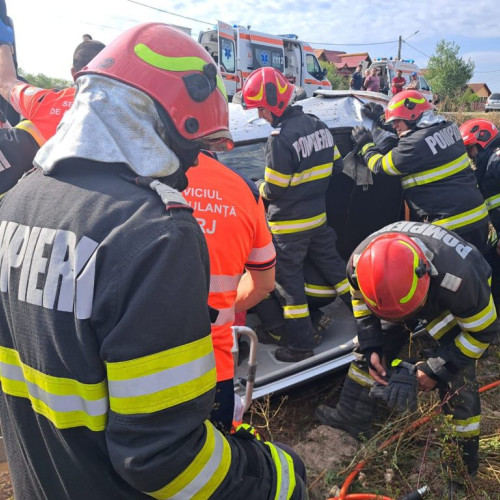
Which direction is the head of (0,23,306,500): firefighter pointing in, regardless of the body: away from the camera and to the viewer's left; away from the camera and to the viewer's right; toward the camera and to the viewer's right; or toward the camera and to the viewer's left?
away from the camera and to the viewer's right

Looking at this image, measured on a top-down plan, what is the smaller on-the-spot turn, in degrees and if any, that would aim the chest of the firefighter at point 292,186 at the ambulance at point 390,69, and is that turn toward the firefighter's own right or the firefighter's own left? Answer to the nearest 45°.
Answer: approximately 45° to the firefighter's own right

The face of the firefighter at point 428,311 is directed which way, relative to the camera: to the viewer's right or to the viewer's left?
to the viewer's left

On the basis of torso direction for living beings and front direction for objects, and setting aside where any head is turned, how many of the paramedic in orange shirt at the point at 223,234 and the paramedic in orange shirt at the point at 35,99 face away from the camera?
2

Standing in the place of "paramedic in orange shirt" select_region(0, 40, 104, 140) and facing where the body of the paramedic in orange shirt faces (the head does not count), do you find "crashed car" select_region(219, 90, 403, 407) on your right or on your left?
on your right

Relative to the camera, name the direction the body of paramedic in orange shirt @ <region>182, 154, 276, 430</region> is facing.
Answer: away from the camera

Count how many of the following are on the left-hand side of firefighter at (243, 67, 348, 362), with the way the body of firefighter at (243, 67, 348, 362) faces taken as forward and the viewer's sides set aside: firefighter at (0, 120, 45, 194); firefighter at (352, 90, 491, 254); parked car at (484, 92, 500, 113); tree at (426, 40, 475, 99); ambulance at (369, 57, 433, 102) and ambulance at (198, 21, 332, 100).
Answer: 1

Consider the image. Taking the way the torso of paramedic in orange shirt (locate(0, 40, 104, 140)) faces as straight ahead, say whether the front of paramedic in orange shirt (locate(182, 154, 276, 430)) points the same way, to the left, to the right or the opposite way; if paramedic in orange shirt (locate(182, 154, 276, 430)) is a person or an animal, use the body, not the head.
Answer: the same way

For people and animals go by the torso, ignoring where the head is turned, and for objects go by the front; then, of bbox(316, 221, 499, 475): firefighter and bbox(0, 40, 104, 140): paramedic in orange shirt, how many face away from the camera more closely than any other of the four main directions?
1

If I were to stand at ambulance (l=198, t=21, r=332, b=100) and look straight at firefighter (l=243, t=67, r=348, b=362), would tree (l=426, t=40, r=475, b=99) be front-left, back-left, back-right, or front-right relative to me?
back-left

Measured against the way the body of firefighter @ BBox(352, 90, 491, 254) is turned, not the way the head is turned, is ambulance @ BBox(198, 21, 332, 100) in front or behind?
in front

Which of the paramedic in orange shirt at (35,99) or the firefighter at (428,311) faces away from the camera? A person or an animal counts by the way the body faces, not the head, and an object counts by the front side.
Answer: the paramedic in orange shirt

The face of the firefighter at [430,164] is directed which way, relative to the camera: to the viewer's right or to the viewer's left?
to the viewer's left

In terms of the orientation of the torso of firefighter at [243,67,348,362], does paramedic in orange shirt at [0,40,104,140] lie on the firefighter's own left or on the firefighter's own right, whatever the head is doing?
on the firefighter's own left

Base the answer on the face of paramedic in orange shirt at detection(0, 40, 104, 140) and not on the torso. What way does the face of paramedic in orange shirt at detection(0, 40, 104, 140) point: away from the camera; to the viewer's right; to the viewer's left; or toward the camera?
away from the camera

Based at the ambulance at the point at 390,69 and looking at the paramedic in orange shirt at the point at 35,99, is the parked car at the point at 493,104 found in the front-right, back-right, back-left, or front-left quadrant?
back-left

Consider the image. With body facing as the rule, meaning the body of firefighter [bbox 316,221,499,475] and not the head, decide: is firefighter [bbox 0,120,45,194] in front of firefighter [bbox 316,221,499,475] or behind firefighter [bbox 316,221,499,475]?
in front
